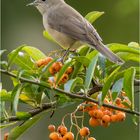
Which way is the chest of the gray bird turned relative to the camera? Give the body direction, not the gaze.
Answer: to the viewer's left

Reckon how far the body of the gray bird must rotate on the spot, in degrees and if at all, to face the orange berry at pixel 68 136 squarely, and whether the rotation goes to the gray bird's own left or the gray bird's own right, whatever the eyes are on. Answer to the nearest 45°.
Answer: approximately 90° to the gray bird's own left

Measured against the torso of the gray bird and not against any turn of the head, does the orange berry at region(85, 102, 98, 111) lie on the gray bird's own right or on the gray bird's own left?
on the gray bird's own left

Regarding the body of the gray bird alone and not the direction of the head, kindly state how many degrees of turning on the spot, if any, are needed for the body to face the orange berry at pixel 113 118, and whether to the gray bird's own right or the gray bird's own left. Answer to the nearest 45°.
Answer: approximately 180°

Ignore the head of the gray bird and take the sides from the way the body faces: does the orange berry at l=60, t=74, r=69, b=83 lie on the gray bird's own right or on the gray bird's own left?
on the gray bird's own left

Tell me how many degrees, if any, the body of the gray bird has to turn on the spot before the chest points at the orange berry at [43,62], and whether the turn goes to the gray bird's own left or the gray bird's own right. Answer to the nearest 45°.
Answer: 0° — it already faces it

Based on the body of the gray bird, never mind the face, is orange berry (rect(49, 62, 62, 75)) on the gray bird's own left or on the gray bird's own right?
on the gray bird's own left
